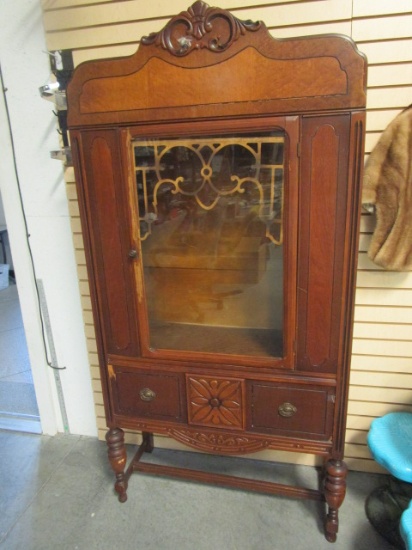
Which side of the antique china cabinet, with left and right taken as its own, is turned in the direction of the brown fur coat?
left

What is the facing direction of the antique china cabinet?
toward the camera
